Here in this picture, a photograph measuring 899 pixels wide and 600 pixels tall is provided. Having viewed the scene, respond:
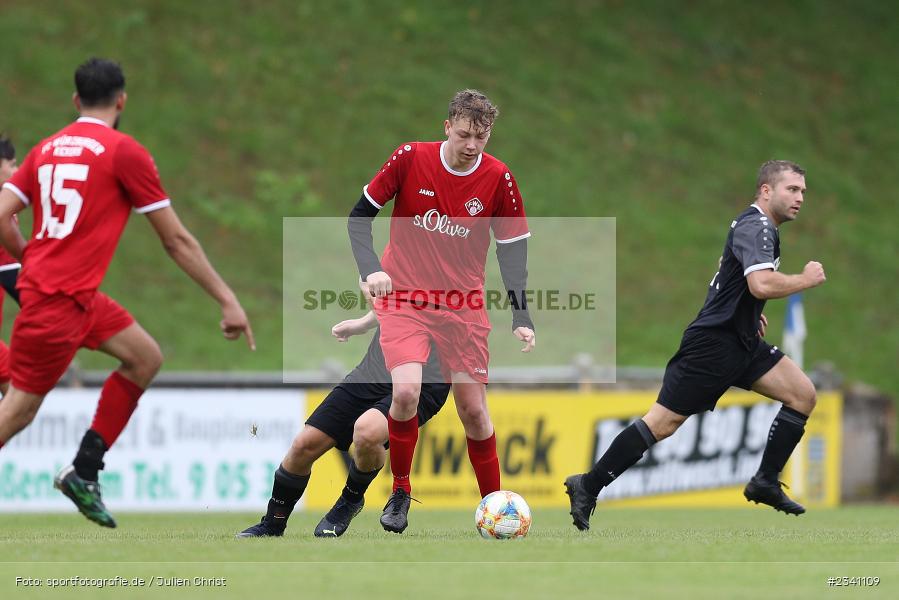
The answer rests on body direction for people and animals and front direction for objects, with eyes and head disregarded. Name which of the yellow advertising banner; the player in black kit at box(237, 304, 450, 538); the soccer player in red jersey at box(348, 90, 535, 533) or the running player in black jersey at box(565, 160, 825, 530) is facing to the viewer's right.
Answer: the running player in black jersey

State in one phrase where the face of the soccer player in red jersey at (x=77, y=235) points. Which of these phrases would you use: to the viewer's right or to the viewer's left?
to the viewer's right

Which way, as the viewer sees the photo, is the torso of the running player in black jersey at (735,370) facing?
to the viewer's right

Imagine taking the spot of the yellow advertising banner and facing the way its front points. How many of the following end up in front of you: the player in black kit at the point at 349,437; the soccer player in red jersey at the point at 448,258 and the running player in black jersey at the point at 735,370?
3

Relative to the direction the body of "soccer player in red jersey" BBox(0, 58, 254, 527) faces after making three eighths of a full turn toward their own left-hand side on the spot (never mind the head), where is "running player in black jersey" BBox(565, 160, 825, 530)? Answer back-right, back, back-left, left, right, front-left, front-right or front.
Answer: back

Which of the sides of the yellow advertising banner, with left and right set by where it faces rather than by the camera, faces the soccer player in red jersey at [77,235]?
front

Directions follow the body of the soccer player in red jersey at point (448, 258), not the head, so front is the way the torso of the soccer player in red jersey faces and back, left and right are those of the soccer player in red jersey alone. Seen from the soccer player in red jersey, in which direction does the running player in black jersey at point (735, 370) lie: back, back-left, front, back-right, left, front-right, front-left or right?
left

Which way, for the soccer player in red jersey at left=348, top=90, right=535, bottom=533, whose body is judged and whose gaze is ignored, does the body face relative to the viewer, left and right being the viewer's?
facing the viewer

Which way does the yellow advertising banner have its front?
toward the camera

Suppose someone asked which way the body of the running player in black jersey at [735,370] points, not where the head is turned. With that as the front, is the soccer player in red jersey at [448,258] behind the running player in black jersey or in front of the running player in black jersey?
behind

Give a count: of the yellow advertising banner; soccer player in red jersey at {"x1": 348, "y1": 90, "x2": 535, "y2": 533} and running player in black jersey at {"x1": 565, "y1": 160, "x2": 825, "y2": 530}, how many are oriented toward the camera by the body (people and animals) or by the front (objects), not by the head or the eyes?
2

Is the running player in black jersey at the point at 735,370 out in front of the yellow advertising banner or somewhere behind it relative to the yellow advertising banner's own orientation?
in front

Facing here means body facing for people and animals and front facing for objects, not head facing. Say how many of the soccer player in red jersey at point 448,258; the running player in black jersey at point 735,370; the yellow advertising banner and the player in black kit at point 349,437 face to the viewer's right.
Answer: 1

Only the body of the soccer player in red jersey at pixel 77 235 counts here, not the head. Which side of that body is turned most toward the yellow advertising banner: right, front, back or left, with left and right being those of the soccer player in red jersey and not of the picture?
front

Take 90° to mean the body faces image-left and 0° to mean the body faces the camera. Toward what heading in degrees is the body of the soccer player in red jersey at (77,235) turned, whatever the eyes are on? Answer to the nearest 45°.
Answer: approximately 225°

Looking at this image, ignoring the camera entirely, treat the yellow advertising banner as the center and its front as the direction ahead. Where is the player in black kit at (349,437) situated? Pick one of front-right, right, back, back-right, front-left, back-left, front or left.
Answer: front
